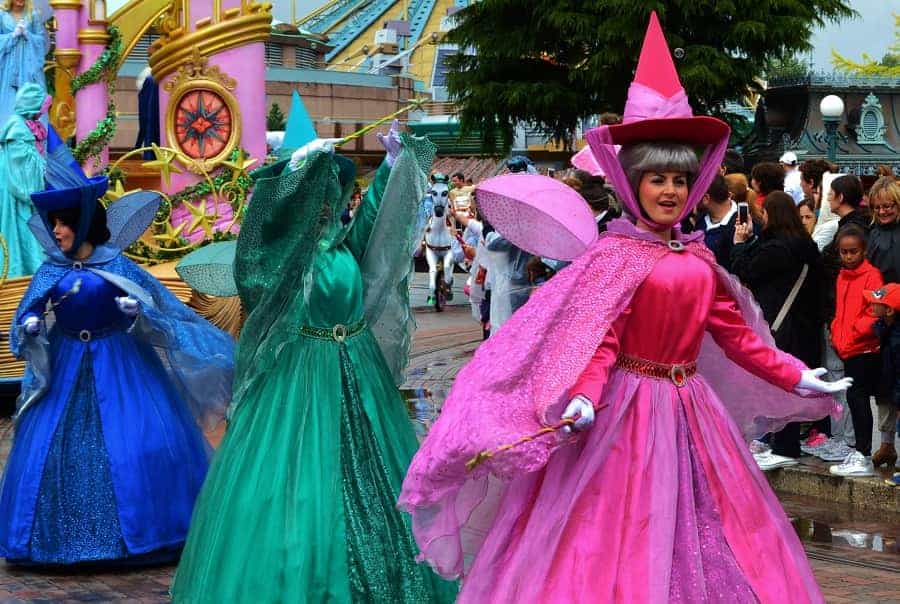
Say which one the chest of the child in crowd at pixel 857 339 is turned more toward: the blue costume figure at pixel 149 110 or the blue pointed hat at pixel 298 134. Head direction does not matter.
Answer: the blue pointed hat

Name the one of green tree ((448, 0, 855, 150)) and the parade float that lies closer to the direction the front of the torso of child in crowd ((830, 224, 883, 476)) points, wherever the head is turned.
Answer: the parade float

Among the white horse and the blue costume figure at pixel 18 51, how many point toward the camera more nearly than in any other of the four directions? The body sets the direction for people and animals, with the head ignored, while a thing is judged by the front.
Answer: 2

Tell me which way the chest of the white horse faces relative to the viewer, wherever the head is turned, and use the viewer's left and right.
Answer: facing the viewer

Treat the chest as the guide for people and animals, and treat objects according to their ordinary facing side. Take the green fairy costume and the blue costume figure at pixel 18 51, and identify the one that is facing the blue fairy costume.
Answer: the blue costume figure

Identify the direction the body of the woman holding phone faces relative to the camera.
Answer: to the viewer's left

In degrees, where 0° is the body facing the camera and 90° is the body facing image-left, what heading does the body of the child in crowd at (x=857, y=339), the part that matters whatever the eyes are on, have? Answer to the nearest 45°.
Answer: approximately 45°

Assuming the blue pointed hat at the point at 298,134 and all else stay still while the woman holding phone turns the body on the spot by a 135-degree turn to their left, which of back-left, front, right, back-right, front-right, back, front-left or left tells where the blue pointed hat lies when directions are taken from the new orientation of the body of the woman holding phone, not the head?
right

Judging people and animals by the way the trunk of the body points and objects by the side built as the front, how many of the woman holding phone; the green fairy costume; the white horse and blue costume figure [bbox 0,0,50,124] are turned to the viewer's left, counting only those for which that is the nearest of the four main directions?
1

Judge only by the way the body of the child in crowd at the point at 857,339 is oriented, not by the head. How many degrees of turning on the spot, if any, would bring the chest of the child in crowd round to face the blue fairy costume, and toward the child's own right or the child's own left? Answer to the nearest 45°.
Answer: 0° — they already face it
